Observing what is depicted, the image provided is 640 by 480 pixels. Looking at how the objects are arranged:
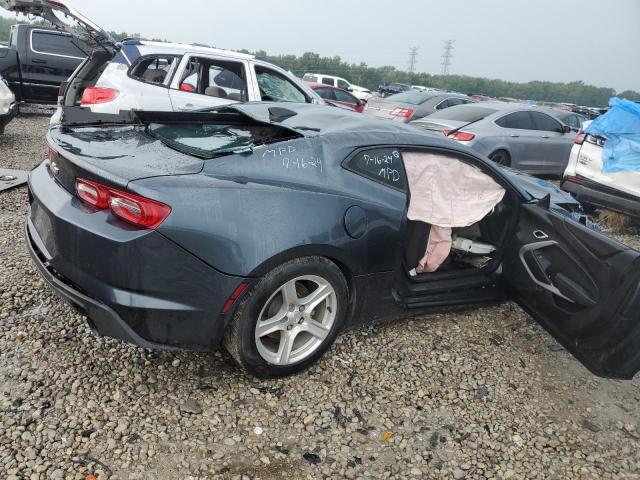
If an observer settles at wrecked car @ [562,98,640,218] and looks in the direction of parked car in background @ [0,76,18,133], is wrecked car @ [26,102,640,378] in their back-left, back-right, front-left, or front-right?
front-left

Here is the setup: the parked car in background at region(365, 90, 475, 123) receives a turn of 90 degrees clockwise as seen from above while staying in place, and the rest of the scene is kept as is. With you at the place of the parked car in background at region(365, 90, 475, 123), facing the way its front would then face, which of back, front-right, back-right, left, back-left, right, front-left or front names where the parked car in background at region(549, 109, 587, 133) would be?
front-left

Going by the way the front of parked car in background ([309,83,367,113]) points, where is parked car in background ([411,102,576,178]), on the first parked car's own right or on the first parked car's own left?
on the first parked car's own right

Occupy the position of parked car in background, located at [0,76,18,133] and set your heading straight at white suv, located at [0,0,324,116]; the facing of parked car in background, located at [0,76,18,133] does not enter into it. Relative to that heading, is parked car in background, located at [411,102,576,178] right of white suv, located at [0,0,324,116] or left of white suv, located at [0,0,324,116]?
left

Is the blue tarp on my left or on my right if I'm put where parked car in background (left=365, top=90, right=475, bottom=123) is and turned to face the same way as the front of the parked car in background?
on my right

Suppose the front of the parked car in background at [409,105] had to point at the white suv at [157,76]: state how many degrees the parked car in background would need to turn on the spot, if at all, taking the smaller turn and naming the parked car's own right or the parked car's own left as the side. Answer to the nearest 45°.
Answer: approximately 180°

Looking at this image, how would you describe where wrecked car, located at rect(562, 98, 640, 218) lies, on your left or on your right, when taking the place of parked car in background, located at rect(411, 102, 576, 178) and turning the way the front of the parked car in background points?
on your right

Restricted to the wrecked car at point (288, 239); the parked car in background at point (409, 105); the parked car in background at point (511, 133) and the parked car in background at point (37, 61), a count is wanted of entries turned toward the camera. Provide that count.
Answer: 0

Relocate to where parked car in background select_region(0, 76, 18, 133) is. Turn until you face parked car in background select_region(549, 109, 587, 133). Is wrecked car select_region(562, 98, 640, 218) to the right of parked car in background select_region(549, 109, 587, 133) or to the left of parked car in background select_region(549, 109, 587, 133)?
right

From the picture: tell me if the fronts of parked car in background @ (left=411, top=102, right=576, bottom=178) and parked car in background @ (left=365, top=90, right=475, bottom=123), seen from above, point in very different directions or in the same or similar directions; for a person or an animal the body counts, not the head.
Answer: same or similar directions

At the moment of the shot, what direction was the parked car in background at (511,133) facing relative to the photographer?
facing away from the viewer and to the right of the viewer

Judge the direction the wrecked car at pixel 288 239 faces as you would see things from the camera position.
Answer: facing away from the viewer and to the right of the viewer
